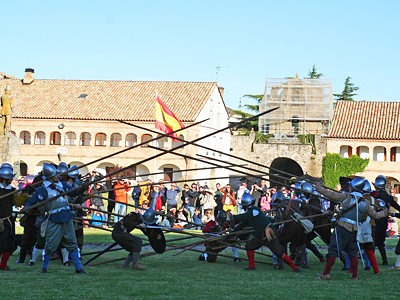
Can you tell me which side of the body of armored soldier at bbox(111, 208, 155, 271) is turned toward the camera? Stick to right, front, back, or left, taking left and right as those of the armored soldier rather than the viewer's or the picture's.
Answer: right

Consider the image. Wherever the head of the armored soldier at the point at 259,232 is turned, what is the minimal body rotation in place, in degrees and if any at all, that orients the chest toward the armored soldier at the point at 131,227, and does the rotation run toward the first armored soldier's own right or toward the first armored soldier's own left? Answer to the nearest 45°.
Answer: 0° — they already face them

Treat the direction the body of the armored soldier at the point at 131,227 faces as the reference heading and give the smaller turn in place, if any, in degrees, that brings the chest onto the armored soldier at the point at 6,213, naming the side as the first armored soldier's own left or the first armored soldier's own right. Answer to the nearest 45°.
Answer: approximately 180°

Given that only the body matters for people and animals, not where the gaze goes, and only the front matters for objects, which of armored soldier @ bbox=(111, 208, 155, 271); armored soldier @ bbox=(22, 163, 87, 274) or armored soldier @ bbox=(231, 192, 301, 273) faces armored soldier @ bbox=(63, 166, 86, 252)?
armored soldier @ bbox=(231, 192, 301, 273)

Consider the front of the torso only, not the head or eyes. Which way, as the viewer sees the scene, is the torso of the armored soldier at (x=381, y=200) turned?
to the viewer's left

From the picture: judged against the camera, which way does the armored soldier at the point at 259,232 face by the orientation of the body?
to the viewer's left

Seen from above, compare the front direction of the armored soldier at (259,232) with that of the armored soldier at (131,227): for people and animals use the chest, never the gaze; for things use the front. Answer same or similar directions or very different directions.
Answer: very different directions

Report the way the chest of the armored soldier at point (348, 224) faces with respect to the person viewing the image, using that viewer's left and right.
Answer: facing away from the viewer and to the left of the viewer

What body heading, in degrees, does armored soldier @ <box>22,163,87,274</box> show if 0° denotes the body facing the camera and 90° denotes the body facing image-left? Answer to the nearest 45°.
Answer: approximately 315°
